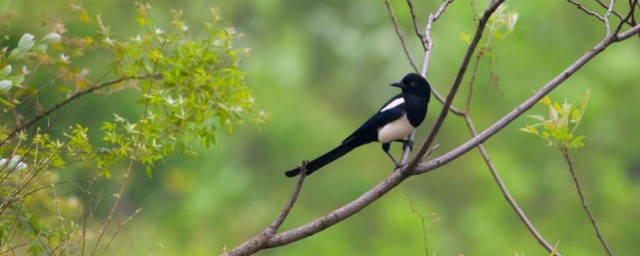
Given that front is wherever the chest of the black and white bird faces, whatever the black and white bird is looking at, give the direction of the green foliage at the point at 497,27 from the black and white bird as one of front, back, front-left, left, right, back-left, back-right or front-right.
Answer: front

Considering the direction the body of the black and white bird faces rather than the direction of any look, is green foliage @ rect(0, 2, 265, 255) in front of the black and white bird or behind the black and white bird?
behind

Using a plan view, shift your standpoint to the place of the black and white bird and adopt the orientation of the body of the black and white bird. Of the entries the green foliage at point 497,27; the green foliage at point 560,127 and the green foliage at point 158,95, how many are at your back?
1

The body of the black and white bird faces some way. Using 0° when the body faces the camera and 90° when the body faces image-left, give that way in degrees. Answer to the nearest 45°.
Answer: approximately 270°
